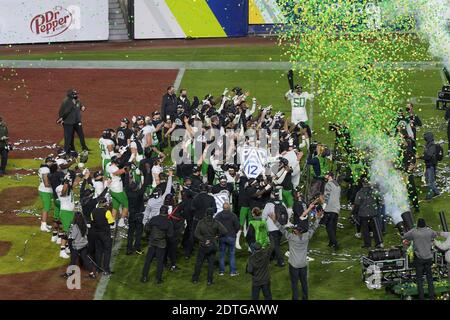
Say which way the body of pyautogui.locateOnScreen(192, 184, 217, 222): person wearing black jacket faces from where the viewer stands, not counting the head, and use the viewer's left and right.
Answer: facing away from the viewer

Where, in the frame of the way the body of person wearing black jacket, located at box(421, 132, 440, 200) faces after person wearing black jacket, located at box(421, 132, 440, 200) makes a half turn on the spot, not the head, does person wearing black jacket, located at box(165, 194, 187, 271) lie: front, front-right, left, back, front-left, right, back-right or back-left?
back-right

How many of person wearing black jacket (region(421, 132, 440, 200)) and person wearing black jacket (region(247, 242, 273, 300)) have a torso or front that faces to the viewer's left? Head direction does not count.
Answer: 1

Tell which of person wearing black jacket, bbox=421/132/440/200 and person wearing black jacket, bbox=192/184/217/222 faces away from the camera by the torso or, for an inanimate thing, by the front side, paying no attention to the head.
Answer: person wearing black jacket, bbox=192/184/217/222

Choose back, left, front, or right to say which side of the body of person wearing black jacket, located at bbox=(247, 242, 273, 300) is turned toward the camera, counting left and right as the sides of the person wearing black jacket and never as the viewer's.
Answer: back

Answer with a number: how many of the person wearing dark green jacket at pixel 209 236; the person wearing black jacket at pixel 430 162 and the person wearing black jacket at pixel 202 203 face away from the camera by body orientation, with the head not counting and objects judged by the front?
2

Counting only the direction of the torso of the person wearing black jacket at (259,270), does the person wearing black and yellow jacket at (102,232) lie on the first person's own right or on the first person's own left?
on the first person's own left

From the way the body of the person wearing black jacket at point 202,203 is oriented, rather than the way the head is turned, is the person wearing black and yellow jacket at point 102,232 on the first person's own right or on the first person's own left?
on the first person's own left

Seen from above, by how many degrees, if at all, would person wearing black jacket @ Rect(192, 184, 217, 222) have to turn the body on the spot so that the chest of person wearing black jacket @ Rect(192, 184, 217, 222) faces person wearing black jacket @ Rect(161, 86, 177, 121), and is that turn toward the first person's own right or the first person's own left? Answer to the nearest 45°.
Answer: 0° — they already face them

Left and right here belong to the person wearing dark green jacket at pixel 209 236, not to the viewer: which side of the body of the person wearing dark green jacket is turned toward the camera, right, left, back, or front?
back

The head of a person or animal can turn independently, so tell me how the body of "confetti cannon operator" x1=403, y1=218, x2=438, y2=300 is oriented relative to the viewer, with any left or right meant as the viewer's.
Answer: facing away from the viewer

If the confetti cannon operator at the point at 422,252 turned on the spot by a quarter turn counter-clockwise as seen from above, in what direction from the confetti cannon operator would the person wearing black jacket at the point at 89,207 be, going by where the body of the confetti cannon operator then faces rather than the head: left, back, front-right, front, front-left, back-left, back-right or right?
front

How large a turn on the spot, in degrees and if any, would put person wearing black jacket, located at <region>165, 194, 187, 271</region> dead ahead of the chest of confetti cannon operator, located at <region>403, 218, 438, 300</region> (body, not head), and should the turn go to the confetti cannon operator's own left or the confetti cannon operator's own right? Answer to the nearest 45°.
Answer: approximately 90° to the confetti cannon operator's own left

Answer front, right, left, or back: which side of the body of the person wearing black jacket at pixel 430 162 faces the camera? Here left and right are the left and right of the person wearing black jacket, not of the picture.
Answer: left
